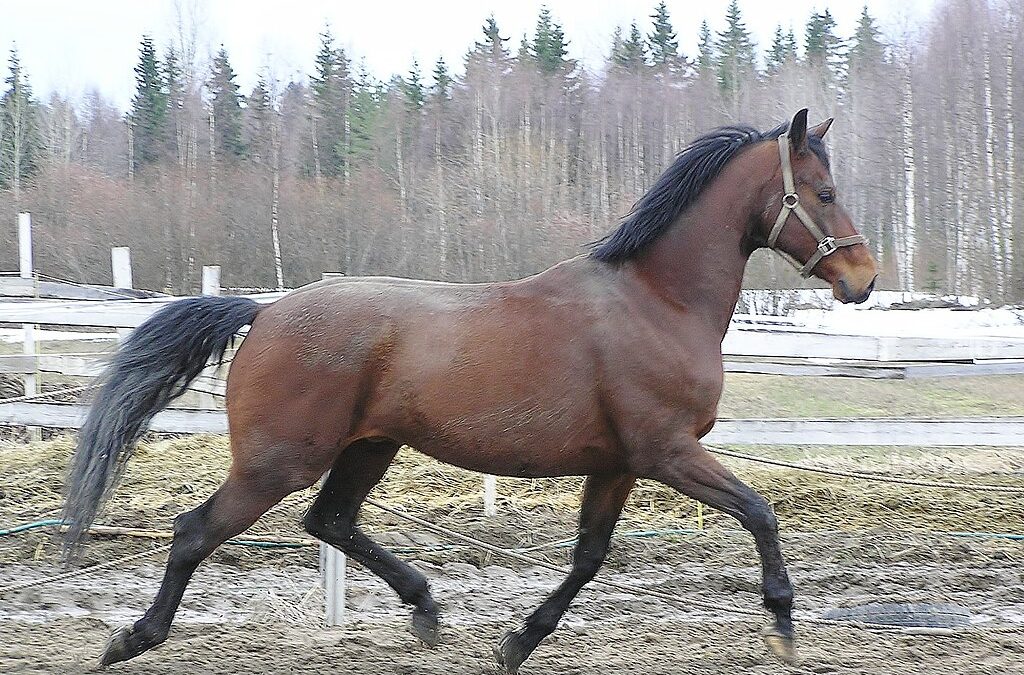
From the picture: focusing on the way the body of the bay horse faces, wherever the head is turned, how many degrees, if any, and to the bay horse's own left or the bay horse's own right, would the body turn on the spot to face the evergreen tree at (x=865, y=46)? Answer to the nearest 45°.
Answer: approximately 45° to the bay horse's own left

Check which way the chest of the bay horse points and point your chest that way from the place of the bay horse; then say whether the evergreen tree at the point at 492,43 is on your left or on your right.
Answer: on your left

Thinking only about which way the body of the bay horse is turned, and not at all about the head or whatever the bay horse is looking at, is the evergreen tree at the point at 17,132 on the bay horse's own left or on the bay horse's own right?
on the bay horse's own left

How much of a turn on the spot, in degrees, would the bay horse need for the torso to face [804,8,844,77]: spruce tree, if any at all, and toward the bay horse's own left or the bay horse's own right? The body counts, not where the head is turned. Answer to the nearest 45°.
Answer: approximately 90° to the bay horse's own left

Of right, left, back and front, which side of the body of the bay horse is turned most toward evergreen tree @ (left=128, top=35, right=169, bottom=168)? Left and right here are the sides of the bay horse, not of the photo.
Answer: left

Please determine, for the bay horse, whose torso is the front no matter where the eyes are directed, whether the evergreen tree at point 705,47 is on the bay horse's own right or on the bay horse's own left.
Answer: on the bay horse's own left

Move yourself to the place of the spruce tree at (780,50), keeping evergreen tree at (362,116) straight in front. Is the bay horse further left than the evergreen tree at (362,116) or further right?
left

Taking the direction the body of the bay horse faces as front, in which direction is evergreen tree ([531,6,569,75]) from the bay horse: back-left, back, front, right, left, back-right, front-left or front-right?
left

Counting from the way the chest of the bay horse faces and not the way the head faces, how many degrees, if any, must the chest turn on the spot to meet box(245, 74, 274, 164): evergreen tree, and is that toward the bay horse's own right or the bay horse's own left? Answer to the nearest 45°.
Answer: approximately 90° to the bay horse's own left

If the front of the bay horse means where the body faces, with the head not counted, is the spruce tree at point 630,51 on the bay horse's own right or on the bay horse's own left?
on the bay horse's own left

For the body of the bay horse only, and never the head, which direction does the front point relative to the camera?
to the viewer's right

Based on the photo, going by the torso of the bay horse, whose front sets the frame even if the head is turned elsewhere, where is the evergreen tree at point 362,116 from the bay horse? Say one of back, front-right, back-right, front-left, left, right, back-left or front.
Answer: left
